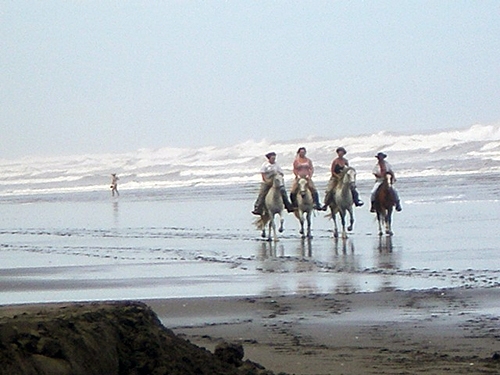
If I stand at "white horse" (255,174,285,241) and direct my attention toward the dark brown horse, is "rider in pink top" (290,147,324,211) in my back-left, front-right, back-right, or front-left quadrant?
front-left

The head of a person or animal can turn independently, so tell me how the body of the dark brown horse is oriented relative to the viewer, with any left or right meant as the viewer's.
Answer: facing the viewer

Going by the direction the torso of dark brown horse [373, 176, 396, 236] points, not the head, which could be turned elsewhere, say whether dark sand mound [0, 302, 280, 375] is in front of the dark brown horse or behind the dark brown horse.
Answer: in front

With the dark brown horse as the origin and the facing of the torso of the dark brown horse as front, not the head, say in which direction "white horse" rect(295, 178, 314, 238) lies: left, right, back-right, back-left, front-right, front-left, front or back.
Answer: right

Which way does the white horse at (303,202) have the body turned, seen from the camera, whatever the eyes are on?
toward the camera

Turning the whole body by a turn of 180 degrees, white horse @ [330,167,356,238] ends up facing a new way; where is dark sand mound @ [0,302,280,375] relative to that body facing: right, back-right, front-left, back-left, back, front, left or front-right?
back-left

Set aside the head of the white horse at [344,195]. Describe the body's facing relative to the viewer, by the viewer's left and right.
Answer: facing the viewer and to the right of the viewer

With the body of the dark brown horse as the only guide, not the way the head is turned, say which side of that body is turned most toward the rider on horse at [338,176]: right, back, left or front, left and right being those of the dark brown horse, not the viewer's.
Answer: right

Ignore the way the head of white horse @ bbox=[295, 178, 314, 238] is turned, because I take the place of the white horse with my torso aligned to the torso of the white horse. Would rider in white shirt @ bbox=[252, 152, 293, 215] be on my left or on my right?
on my right

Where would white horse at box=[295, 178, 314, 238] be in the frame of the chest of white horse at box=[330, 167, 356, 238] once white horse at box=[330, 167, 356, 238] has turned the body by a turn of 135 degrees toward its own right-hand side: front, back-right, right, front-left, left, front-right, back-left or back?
front

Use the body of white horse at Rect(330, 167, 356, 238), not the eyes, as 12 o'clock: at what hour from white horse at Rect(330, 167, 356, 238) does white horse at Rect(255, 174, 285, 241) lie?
white horse at Rect(255, 174, 285, 241) is roughly at 4 o'clock from white horse at Rect(330, 167, 356, 238).

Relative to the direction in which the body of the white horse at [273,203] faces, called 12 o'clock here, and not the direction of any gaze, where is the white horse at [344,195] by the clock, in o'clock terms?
the white horse at [344,195] is roughly at 10 o'clock from the white horse at [273,203].
